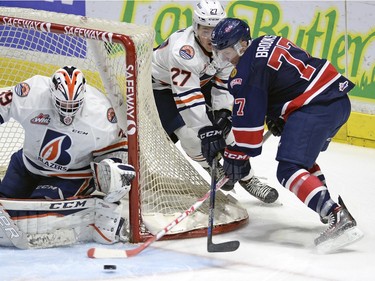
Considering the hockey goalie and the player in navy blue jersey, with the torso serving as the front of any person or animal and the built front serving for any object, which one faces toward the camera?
the hockey goalie

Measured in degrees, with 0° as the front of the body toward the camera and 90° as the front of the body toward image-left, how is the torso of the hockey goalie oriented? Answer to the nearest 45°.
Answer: approximately 0°

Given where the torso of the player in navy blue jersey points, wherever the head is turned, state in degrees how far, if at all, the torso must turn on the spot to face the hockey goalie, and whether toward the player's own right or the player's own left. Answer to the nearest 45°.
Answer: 0° — they already face them

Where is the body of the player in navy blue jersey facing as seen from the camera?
to the viewer's left

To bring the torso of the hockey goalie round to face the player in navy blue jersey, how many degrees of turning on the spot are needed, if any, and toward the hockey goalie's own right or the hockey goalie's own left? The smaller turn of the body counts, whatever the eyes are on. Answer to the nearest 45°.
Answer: approximately 90° to the hockey goalie's own left

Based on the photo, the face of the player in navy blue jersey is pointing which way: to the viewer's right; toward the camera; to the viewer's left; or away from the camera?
to the viewer's left

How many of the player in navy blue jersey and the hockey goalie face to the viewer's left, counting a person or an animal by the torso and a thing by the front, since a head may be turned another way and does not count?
1

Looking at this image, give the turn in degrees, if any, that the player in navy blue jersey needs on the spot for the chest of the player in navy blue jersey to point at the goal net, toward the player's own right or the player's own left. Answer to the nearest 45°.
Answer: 0° — they already face it
